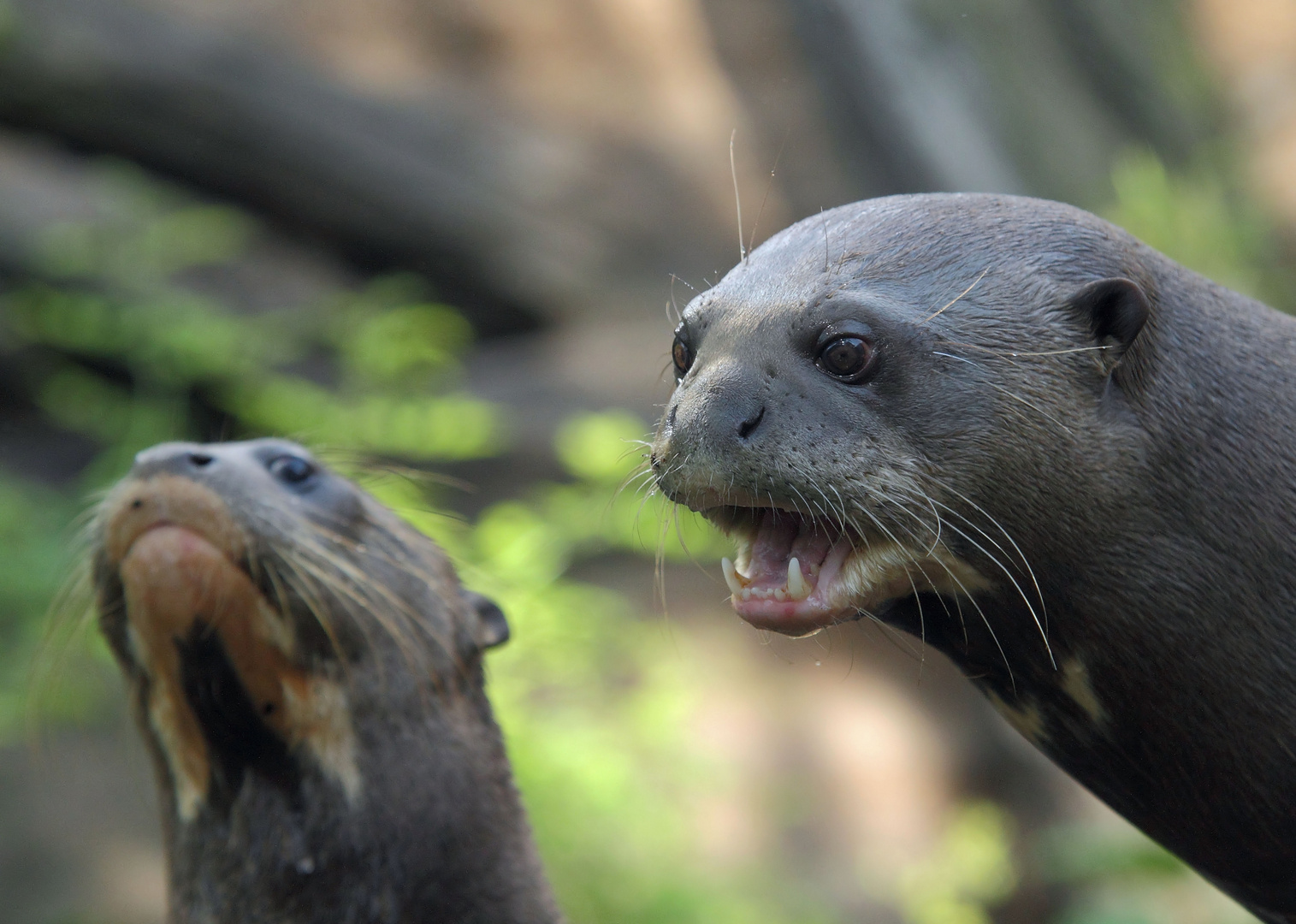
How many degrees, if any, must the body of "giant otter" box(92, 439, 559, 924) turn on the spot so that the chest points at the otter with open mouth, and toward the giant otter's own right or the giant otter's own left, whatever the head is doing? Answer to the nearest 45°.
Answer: approximately 90° to the giant otter's own left

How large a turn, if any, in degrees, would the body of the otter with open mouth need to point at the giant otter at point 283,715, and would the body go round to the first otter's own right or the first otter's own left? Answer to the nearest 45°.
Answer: approximately 45° to the first otter's own right

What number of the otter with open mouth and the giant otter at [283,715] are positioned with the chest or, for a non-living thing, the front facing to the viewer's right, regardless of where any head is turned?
0

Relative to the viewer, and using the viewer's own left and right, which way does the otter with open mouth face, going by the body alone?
facing the viewer and to the left of the viewer

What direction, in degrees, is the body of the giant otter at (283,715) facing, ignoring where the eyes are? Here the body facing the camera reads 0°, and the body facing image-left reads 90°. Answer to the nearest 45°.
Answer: approximately 45°
